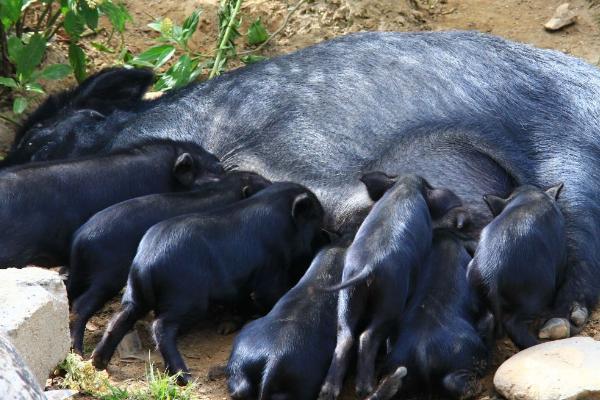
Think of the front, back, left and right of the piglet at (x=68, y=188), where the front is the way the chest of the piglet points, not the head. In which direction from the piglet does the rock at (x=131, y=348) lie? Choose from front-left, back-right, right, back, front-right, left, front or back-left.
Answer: right

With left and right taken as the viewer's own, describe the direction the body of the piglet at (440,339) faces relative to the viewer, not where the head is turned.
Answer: facing away from the viewer

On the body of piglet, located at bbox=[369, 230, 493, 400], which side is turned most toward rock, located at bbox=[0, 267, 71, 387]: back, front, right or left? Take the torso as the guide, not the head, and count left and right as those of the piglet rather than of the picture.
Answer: left

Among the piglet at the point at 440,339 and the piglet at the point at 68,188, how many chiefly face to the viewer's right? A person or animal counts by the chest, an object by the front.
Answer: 1

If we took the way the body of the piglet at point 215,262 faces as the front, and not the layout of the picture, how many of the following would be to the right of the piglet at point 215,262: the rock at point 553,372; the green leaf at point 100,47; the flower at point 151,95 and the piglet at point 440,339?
2

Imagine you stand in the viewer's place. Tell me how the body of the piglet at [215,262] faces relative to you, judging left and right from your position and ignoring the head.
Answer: facing away from the viewer and to the right of the viewer

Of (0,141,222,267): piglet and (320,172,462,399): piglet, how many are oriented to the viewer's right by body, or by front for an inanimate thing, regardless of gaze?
1

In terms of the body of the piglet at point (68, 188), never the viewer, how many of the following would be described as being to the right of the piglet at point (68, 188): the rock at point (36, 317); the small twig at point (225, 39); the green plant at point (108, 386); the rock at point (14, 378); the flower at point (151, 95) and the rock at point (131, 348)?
4

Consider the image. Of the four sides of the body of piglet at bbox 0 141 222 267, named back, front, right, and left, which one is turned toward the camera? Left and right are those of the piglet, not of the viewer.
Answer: right

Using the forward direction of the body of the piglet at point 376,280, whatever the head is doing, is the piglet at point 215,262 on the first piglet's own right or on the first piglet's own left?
on the first piglet's own left

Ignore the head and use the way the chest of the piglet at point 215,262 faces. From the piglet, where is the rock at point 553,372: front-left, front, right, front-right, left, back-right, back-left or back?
right

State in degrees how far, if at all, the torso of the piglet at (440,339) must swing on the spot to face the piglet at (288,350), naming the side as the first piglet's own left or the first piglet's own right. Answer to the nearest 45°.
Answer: approximately 90° to the first piglet's own left

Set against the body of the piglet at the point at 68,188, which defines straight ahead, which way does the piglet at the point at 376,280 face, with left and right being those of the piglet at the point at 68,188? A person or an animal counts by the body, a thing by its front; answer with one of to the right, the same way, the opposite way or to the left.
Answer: to the left

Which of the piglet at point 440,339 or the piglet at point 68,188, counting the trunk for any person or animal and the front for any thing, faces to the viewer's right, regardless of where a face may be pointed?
the piglet at point 68,188

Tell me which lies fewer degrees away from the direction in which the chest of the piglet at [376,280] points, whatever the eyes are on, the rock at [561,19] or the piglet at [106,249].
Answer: the rock

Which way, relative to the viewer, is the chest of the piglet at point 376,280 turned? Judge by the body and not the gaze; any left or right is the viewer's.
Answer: facing away from the viewer

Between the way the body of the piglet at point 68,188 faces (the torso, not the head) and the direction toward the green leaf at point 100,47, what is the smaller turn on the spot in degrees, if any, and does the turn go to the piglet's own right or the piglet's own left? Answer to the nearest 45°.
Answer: approximately 90° to the piglet's own left
